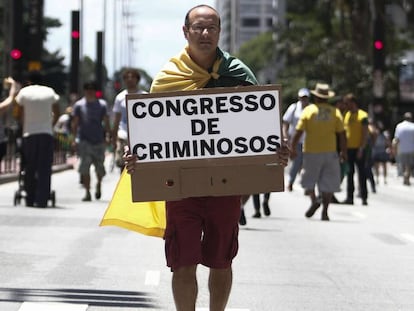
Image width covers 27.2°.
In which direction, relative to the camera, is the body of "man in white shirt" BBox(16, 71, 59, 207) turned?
away from the camera

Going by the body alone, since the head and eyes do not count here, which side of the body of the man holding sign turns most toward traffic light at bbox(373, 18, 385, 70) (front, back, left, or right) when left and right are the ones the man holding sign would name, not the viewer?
back

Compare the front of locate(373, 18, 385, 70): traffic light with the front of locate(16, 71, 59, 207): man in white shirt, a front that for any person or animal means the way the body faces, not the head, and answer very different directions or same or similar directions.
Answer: very different directions

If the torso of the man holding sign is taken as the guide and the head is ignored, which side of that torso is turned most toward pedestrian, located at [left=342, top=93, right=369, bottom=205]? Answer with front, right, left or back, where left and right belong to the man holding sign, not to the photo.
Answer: back

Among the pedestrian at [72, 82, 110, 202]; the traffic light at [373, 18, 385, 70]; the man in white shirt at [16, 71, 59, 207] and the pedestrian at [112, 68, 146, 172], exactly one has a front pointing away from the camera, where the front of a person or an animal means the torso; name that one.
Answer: the man in white shirt

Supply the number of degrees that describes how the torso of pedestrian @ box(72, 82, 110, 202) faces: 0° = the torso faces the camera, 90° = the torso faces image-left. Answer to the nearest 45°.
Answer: approximately 0°

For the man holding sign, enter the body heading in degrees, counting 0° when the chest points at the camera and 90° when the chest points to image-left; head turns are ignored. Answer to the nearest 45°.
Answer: approximately 0°

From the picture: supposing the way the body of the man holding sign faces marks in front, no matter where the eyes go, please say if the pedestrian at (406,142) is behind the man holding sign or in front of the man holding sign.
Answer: behind

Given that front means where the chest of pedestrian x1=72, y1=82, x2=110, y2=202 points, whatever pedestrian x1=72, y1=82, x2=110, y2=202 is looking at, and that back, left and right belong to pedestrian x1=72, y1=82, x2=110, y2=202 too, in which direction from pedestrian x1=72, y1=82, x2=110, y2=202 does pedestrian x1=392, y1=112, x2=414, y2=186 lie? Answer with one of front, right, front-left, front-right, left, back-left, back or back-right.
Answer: back-left
